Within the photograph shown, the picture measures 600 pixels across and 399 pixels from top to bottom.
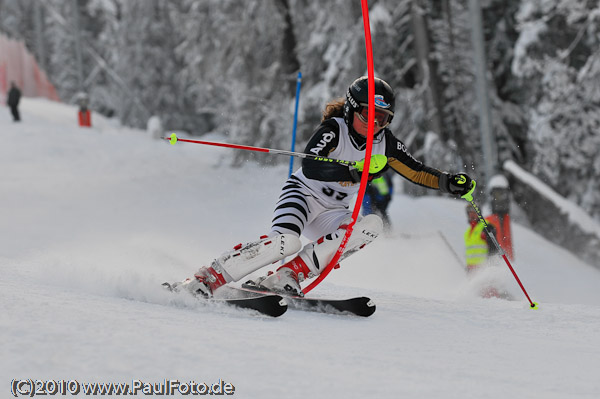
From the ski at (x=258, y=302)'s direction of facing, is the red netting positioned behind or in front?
behind
